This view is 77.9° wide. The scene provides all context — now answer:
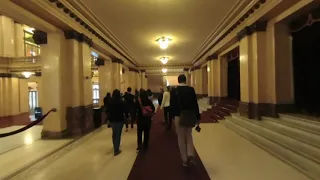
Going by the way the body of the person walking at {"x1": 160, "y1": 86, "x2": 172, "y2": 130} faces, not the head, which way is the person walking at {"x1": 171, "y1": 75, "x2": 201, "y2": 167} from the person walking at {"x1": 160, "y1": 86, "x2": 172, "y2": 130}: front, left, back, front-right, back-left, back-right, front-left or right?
back

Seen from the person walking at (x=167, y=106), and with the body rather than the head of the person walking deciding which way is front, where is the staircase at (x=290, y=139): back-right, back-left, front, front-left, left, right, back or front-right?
back-right

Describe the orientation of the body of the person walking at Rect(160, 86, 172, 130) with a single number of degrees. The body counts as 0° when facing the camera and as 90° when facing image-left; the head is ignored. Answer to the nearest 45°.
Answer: approximately 180°

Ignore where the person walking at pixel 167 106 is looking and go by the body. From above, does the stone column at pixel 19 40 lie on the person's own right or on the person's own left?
on the person's own left

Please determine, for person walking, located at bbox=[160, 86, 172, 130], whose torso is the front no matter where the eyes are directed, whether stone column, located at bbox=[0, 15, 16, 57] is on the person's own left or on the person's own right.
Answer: on the person's own left

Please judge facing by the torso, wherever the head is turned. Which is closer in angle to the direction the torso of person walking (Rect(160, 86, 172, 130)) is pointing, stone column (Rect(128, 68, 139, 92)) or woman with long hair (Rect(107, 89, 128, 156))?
the stone column

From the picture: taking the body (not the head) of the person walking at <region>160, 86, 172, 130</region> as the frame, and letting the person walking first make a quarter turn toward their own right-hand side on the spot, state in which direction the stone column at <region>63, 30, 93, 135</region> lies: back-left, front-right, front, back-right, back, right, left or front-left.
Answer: back

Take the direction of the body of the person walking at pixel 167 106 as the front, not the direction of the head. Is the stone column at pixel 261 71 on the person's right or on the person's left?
on the person's right

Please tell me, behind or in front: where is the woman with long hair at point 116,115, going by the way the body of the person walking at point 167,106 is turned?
behind

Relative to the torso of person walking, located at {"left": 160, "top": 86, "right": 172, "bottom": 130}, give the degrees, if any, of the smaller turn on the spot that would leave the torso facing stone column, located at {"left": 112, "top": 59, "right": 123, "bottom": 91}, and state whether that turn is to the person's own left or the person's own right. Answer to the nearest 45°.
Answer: approximately 45° to the person's own left
